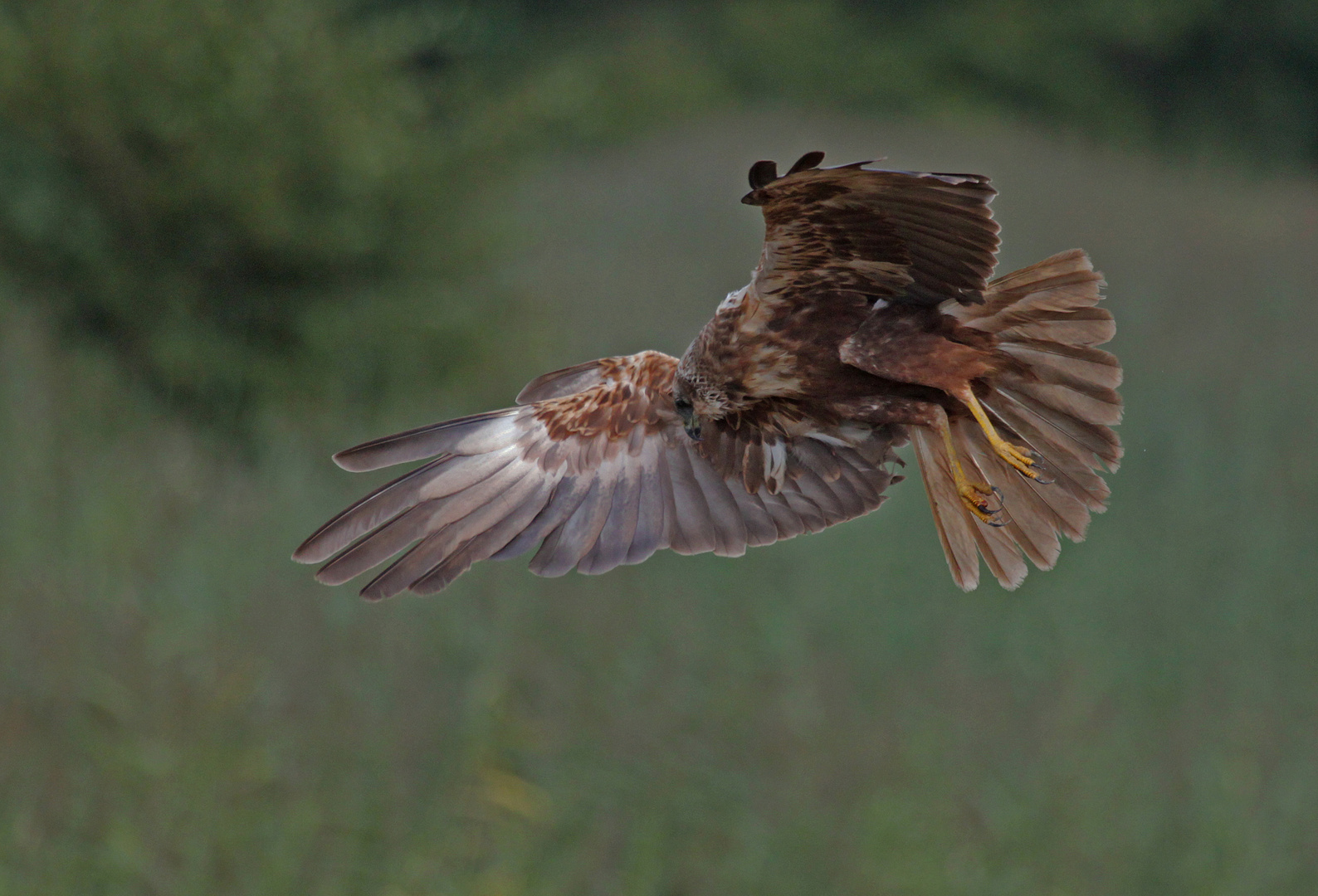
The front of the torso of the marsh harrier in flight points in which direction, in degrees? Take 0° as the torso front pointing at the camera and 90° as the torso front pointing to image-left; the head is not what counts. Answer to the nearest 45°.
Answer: approximately 90°
